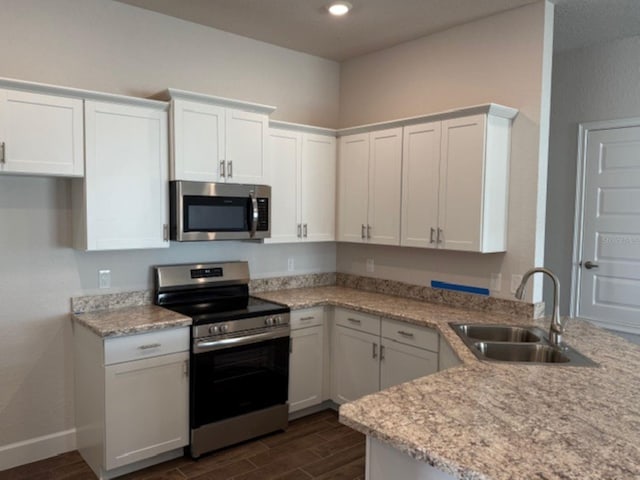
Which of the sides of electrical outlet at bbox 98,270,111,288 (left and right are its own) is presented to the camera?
front

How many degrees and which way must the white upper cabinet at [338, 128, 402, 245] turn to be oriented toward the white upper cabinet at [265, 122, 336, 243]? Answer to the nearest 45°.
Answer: approximately 45° to its right

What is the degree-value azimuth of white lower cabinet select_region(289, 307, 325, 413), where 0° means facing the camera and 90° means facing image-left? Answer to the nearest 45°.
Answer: approximately 315°

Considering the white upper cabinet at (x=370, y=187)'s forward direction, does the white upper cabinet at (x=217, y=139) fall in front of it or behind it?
in front

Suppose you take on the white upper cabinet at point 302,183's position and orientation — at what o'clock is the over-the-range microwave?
The over-the-range microwave is roughly at 3 o'clock from the white upper cabinet.

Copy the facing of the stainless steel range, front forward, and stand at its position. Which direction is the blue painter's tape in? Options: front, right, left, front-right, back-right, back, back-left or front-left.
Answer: front-left

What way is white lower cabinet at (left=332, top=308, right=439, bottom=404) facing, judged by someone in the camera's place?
facing the viewer and to the left of the viewer

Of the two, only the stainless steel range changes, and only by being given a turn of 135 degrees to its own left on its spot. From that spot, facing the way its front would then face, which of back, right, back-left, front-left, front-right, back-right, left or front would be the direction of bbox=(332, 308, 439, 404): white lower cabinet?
right

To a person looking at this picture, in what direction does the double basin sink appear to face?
facing to the left of the viewer
